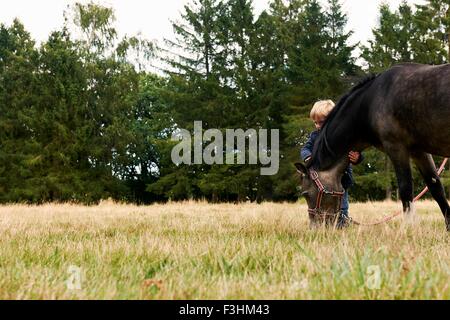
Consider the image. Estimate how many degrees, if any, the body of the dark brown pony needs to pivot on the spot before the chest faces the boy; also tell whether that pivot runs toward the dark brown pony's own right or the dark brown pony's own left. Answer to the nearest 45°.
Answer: approximately 45° to the dark brown pony's own right

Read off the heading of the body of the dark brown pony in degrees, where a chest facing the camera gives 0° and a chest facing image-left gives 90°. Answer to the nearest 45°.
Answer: approximately 90°
